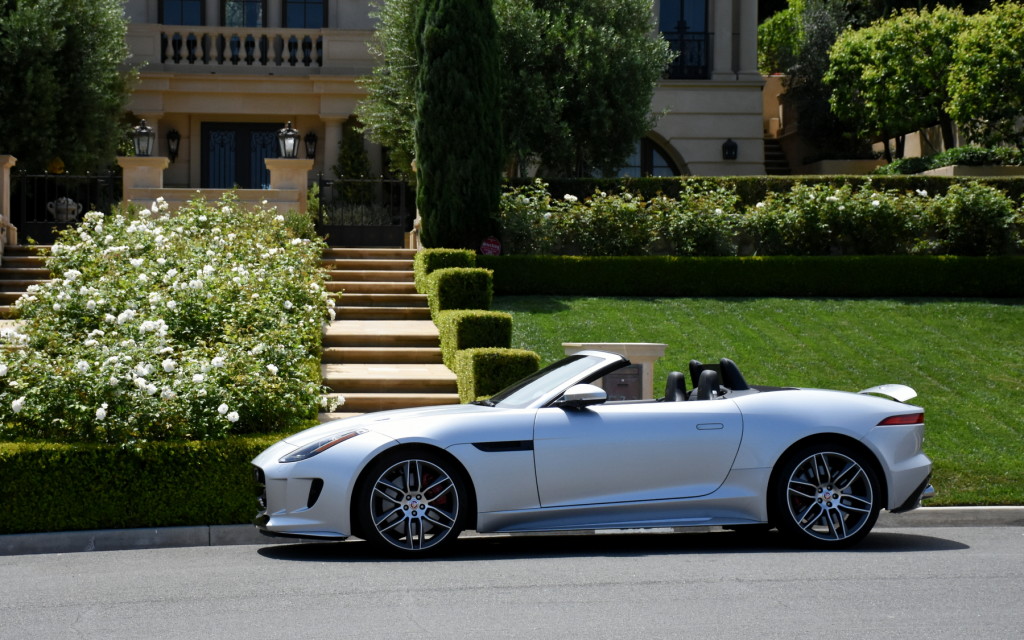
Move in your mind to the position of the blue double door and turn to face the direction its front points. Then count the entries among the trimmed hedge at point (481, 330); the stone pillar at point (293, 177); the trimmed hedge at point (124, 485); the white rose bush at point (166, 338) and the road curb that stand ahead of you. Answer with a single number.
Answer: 5

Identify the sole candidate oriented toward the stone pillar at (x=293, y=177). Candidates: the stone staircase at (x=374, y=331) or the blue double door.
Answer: the blue double door

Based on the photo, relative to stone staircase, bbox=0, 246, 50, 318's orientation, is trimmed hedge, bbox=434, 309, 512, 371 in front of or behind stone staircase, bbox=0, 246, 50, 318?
in front

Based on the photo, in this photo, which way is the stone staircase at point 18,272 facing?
toward the camera

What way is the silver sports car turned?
to the viewer's left

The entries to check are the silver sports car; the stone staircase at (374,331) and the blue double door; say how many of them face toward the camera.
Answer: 2

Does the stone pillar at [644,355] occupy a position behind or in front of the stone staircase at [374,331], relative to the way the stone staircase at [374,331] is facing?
in front

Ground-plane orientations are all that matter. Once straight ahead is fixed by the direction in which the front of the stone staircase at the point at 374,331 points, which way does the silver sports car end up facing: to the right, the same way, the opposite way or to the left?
to the right

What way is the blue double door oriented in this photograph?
toward the camera

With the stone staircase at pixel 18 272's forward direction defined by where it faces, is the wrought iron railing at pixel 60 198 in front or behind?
behind
